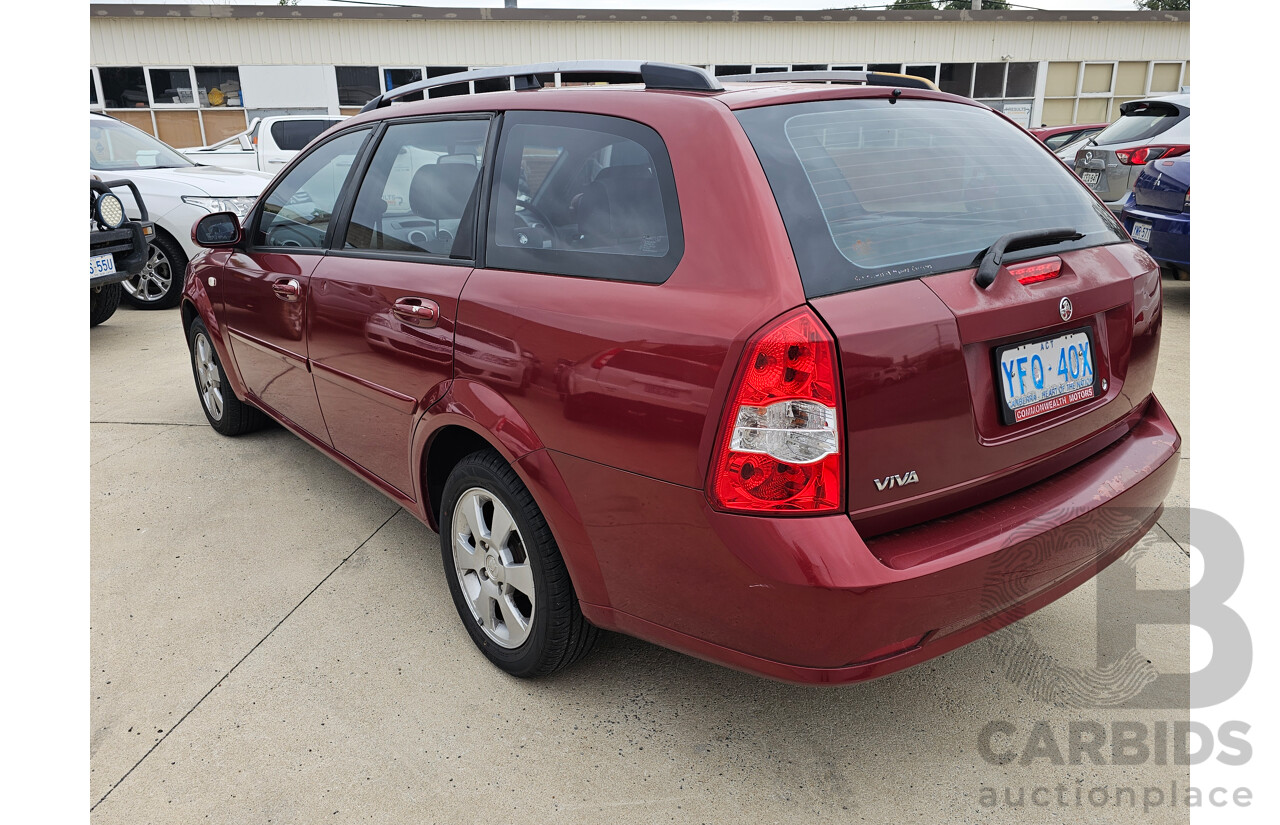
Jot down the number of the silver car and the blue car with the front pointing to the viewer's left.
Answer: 0

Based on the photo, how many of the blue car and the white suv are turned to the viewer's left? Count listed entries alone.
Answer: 0

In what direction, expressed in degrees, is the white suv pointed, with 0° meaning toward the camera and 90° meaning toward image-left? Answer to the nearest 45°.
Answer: approximately 315°

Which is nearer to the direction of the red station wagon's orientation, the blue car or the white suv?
the white suv

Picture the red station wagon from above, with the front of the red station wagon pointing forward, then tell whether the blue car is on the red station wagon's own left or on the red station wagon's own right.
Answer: on the red station wagon's own right

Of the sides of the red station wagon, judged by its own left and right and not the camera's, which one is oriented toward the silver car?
right

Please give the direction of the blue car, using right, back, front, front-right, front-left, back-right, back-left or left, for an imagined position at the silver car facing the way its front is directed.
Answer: back-right

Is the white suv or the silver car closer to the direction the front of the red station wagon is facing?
the white suv

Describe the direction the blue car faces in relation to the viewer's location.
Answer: facing away from the viewer and to the right of the viewer

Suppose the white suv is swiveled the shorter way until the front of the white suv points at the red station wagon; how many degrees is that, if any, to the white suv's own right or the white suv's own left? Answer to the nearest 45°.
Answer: approximately 45° to the white suv's own right

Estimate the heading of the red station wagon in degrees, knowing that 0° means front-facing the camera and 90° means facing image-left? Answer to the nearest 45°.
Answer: approximately 135°
